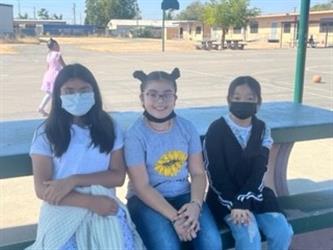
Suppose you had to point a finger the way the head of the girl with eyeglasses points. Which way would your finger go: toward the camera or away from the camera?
toward the camera

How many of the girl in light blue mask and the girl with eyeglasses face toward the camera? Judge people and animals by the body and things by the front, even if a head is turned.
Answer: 2

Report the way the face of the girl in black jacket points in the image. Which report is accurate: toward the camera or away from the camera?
toward the camera

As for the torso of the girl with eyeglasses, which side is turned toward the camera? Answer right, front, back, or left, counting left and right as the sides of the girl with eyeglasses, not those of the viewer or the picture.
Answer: front

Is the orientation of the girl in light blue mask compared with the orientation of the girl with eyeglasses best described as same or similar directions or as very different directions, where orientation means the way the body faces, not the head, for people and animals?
same or similar directions

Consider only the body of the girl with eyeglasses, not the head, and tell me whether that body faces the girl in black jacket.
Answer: no

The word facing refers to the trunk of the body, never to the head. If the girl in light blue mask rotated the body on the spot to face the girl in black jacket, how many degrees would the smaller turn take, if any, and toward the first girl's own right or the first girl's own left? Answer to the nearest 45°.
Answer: approximately 90° to the first girl's own left

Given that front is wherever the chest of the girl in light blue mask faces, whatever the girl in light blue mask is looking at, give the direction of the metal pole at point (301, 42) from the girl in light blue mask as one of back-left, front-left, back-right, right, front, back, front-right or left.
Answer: back-left

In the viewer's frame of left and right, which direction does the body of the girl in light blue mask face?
facing the viewer

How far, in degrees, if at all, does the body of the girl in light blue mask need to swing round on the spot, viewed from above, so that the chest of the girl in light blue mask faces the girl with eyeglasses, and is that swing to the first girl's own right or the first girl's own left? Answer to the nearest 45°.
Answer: approximately 90° to the first girl's own left

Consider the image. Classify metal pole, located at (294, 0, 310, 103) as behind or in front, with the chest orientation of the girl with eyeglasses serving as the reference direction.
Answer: behind

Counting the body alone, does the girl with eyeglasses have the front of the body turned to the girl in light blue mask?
no

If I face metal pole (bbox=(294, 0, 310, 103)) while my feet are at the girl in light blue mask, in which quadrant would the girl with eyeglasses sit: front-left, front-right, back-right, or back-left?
front-right
